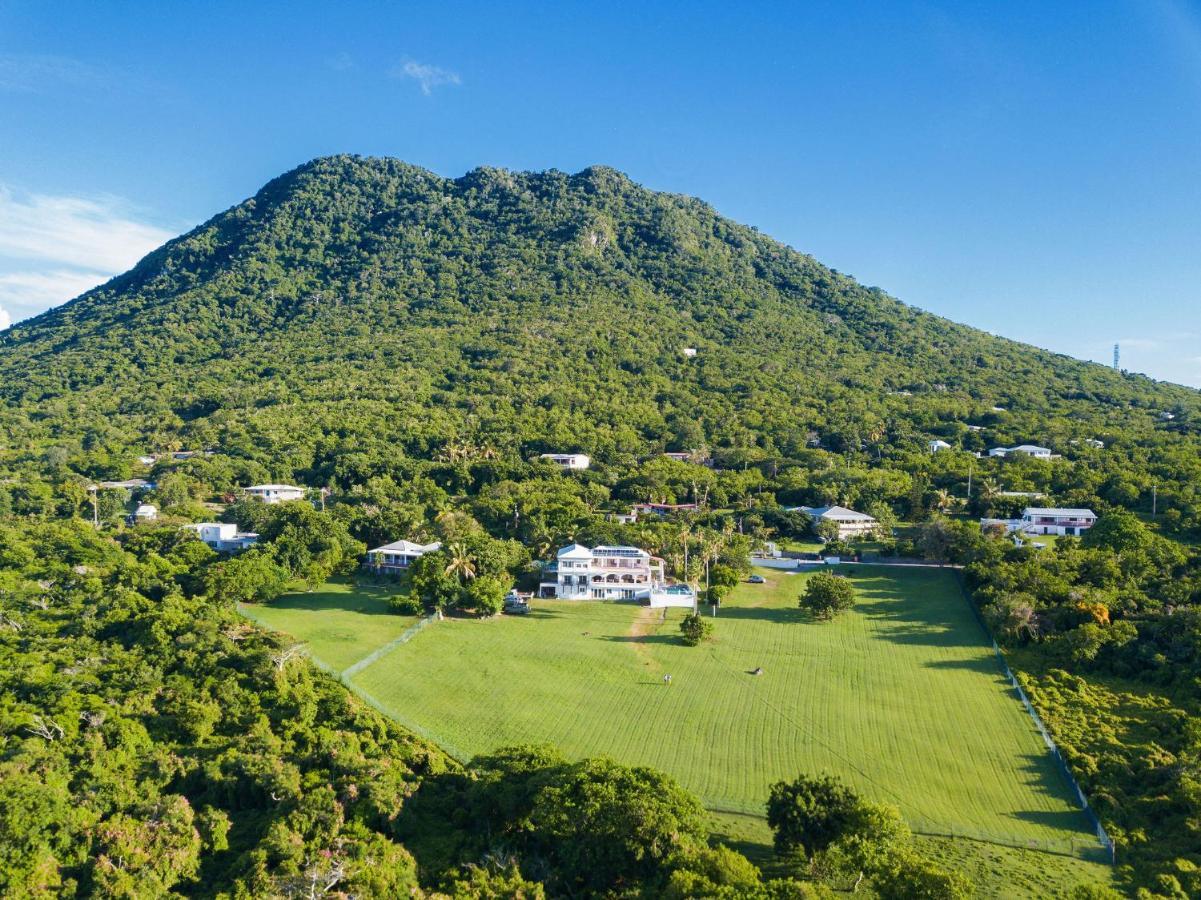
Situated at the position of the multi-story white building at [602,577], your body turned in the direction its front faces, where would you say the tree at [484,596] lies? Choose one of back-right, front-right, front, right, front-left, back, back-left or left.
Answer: front-right

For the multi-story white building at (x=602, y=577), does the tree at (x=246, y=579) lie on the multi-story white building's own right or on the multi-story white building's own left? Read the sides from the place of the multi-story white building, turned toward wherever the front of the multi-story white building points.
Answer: on the multi-story white building's own right

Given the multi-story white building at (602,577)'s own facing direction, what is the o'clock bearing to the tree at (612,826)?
The tree is roughly at 12 o'clock from the multi-story white building.

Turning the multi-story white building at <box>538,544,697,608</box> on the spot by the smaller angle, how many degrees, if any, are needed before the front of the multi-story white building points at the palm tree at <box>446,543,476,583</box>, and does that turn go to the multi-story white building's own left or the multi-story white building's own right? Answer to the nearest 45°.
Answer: approximately 90° to the multi-story white building's own right

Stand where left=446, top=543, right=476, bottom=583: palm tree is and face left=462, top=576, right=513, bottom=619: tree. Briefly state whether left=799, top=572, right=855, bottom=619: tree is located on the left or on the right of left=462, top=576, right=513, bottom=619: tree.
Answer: left

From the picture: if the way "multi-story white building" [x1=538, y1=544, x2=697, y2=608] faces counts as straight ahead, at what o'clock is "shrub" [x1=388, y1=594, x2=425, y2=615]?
The shrub is roughly at 2 o'clock from the multi-story white building.

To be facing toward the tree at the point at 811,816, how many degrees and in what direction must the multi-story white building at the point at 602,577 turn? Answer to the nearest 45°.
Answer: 0° — it already faces it

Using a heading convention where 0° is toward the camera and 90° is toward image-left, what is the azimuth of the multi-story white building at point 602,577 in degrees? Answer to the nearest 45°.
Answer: approximately 0°

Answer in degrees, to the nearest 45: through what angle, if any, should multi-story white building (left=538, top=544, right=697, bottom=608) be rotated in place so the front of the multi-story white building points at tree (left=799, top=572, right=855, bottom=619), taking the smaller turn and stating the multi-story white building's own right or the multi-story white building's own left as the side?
approximately 45° to the multi-story white building's own left
